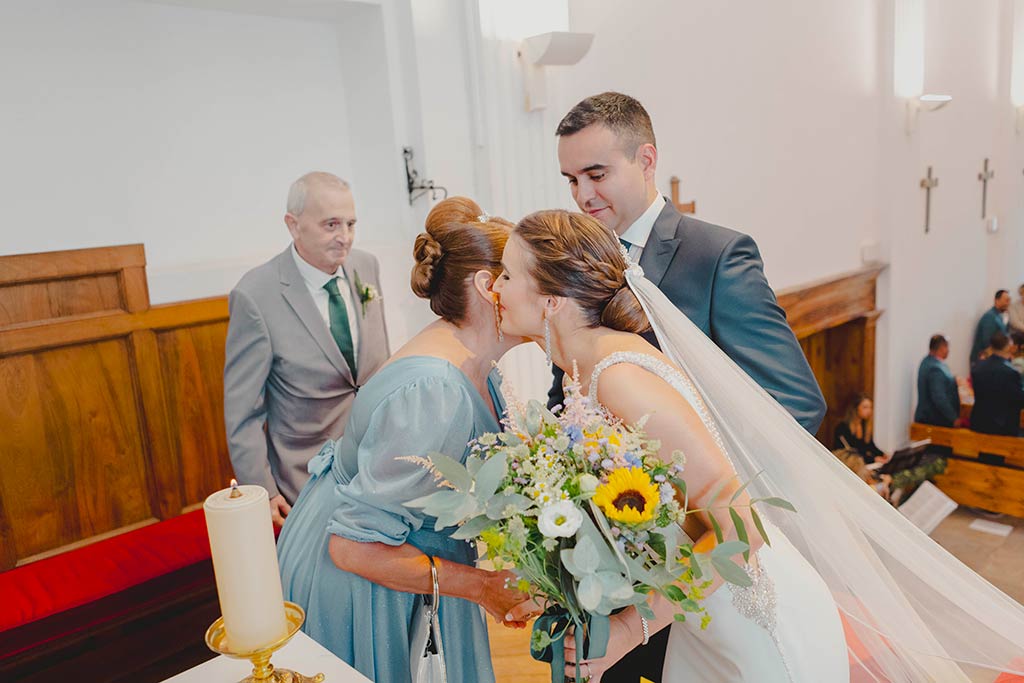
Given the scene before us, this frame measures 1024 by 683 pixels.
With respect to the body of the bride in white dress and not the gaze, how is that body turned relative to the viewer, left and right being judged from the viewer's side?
facing to the left of the viewer

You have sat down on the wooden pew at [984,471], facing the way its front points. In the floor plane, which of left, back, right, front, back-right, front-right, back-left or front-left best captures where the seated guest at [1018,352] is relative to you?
back-right

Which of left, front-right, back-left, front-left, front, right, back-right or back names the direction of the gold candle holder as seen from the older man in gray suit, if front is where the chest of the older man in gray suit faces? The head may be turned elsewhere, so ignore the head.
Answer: front-right

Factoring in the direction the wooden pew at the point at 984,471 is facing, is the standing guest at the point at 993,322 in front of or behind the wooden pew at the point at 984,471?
behind

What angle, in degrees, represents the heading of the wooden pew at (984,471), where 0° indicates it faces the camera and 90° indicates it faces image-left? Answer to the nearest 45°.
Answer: approximately 45°

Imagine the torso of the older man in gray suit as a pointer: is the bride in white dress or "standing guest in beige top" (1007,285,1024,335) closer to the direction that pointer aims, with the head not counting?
the bride in white dress

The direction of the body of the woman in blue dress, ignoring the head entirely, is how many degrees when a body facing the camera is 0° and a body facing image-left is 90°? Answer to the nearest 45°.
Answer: approximately 270°

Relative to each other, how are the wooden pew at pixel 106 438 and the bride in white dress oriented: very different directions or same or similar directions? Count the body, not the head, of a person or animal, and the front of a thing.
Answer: very different directions

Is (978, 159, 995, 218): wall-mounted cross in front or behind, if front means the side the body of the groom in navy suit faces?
behind

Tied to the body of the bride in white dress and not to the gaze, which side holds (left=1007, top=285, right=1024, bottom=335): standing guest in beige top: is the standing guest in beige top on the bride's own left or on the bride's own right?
on the bride's own right

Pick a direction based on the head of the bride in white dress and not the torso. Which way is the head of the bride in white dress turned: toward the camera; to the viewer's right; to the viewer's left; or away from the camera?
to the viewer's left

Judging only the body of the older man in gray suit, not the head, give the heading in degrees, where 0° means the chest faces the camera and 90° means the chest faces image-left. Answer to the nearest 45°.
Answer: approximately 315°

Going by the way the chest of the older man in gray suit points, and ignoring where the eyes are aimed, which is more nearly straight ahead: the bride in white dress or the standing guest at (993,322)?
the bride in white dress
